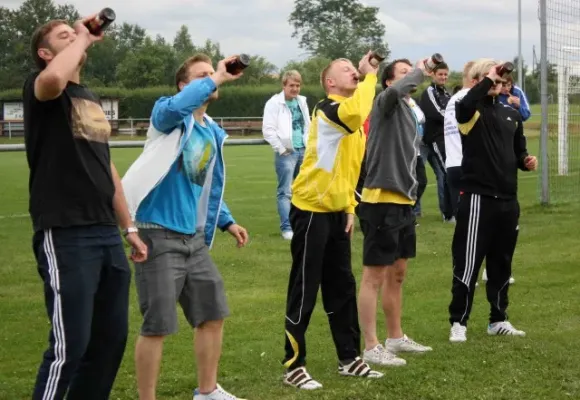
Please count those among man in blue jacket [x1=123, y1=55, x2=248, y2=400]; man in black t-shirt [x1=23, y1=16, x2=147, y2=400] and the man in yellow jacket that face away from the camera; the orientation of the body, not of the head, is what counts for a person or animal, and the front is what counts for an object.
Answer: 0

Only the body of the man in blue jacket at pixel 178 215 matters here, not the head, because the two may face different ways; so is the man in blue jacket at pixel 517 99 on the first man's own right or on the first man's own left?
on the first man's own left

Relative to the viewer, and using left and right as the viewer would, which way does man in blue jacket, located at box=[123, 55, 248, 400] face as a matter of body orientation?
facing the viewer and to the right of the viewer

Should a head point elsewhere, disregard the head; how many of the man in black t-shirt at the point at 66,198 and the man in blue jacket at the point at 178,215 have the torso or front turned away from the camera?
0

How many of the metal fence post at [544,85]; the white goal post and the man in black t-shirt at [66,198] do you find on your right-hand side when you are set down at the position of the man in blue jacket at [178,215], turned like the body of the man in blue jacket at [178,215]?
1
